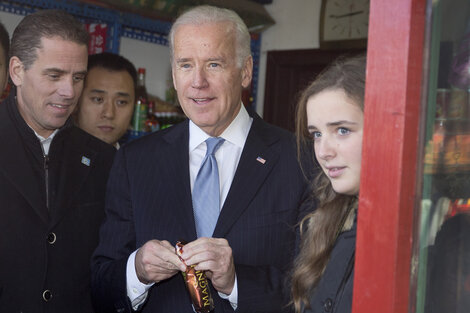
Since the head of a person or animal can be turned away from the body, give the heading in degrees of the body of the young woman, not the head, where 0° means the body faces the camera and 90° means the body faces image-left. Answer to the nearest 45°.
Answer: approximately 45°

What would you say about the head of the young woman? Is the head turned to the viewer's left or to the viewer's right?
to the viewer's left

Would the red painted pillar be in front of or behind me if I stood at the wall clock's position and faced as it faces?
in front

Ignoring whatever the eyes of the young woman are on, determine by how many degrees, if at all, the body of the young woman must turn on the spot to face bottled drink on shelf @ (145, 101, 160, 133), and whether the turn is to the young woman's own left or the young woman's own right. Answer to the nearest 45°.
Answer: approximately 90° to the young woman's own right

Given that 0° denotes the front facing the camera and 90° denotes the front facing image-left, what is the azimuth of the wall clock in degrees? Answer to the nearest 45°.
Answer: approximately 0°

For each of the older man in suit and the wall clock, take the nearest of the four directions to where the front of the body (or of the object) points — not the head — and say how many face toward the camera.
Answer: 2

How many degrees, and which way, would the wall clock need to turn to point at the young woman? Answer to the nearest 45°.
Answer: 0° — it already faces them

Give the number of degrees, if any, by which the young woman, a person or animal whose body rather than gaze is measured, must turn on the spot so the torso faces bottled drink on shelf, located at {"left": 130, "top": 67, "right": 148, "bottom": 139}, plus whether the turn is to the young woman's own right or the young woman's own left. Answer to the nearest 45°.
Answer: approximately 90° to the young woman's own right

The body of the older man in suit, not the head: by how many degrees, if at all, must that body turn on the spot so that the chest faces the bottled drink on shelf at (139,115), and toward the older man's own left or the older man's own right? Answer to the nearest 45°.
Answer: approximately 180°
